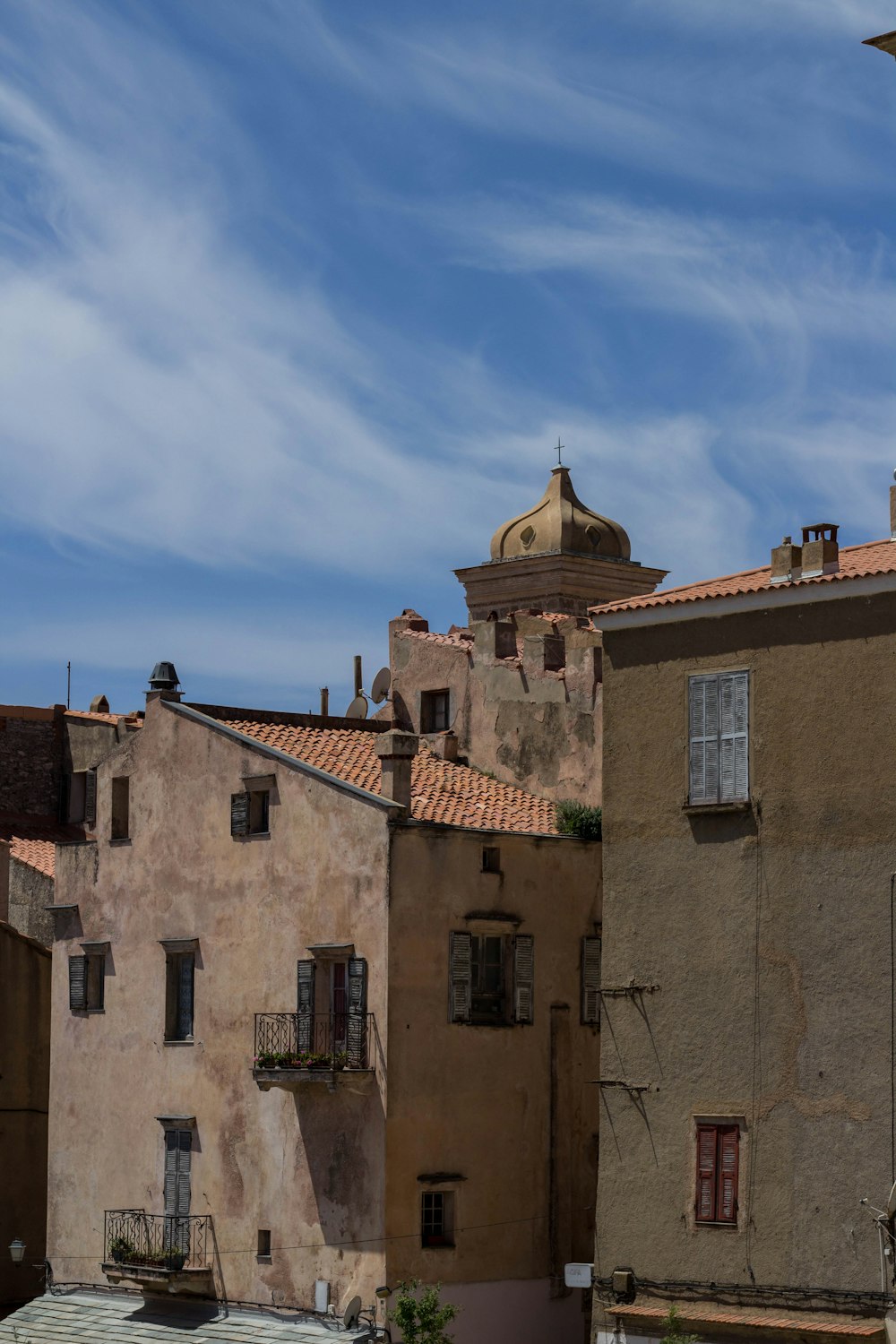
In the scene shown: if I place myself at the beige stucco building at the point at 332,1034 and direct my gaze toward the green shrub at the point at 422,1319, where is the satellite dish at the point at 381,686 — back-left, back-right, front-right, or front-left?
back-left
